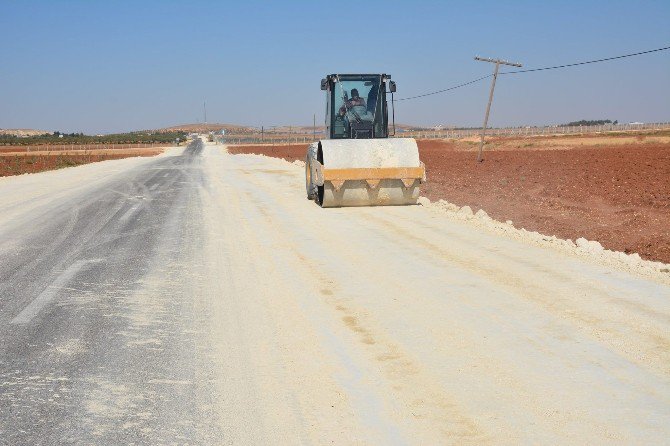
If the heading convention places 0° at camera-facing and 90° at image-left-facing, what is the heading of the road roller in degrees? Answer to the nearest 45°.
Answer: approximately 0°
